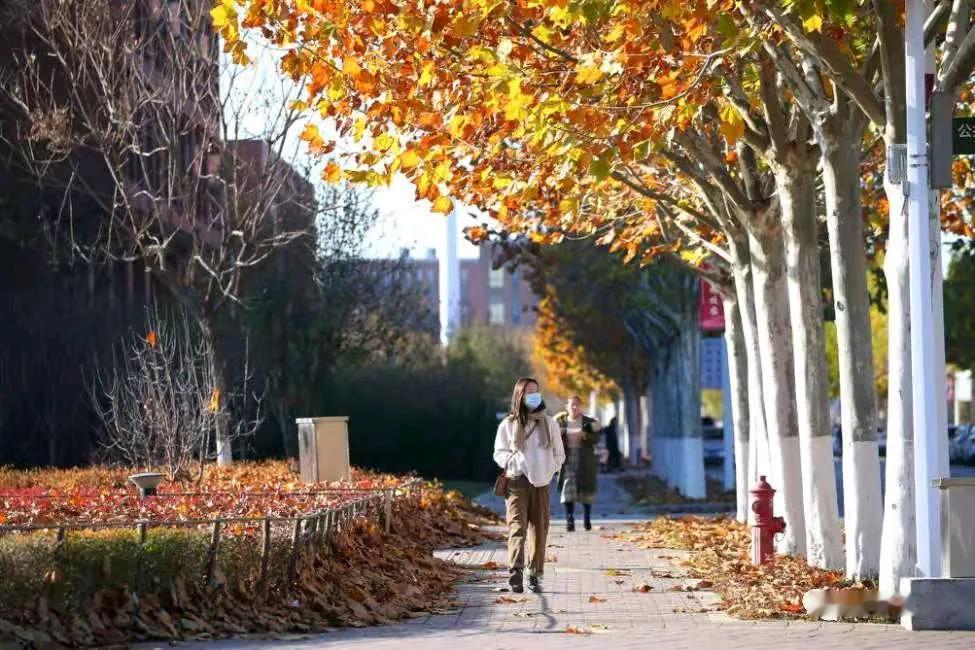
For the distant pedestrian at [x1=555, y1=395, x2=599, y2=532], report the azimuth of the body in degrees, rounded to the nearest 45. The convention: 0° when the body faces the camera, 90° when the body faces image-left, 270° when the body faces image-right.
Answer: approximately 0°

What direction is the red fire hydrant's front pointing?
to the viewer's right

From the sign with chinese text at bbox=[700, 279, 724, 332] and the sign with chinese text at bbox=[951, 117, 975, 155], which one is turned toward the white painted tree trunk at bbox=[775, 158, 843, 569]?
the sign with chinese text at bbox=[700, 279, 724, 332]

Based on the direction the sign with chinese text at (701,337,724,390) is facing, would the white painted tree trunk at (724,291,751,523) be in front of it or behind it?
in front

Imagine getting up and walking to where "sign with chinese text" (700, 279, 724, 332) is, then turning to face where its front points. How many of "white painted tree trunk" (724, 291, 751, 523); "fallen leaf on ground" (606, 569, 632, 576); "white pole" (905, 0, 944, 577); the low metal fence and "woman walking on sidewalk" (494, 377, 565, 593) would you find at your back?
0

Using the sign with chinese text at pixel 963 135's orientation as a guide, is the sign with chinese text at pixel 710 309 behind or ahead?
behind

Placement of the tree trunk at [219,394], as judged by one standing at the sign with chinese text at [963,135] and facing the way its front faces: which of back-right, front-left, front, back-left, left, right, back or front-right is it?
back-right

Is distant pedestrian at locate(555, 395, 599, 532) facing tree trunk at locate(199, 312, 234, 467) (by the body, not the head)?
no

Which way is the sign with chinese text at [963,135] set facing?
toward the camera

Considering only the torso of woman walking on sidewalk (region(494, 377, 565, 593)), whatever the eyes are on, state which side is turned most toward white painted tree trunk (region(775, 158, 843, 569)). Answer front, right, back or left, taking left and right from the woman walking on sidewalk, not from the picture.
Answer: left

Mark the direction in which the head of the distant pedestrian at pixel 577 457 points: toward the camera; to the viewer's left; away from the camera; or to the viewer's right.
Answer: toward the camera

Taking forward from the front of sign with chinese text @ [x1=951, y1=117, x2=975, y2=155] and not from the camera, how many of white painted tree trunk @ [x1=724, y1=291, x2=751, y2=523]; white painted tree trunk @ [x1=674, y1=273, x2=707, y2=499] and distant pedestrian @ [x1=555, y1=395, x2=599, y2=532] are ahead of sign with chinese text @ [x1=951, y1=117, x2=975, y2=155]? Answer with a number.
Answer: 0

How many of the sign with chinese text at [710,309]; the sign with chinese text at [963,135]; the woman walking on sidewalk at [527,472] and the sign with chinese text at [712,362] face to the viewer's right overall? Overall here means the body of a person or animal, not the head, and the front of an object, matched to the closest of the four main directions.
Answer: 0

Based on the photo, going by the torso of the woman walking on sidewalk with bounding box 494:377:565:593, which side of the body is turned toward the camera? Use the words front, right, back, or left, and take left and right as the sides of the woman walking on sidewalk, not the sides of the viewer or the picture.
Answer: front
